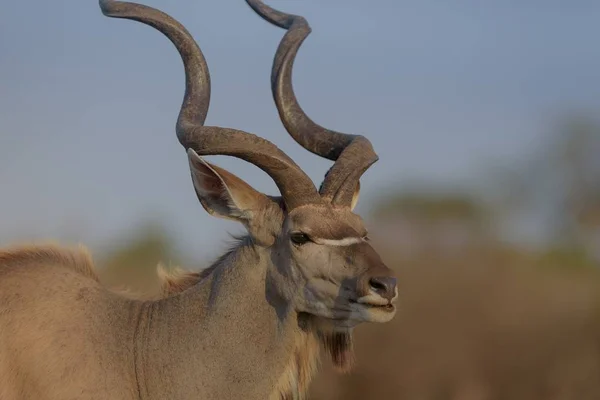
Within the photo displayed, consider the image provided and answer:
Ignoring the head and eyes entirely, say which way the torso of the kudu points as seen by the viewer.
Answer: to the viewer's right
